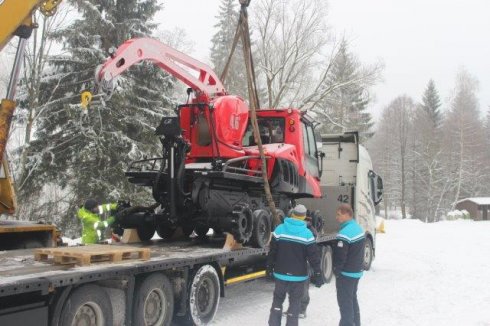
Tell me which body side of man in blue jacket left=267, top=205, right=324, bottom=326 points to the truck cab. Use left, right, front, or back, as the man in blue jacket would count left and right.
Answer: front

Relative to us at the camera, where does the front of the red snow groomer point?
facing away from the viewer and to the right of the viewer

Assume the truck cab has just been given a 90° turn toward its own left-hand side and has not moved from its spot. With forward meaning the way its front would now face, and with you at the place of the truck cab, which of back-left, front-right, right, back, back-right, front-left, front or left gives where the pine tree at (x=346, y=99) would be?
front-right

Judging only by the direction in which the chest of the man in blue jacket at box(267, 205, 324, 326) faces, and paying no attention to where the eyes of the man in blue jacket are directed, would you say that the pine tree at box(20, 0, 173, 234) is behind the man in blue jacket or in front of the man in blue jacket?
in front

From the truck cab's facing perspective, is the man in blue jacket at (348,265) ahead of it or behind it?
behind

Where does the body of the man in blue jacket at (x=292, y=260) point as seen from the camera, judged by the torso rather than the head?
away from the camera

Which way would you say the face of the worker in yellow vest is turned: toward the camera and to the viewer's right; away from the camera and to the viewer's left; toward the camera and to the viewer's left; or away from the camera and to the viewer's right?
away from the camera and to the viewer's right

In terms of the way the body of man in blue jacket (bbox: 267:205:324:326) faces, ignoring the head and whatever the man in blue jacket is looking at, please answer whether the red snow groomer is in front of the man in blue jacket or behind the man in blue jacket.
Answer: in front

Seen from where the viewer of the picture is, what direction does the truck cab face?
facing away from the viewer and to the right of the viewer

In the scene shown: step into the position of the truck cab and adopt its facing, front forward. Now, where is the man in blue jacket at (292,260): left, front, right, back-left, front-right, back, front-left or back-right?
back-right

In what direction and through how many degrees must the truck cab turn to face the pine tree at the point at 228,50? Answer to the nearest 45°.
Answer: approximately 45° to its left

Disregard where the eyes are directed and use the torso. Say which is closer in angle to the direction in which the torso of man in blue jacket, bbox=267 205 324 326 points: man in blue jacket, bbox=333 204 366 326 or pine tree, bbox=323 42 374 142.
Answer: the pine tree

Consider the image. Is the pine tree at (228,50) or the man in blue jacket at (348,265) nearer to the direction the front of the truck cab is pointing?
the pine tree

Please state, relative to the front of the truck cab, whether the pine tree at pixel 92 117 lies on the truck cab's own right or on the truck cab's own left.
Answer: on the truck cab's own left

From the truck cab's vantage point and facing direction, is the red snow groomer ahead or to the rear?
to the rear
